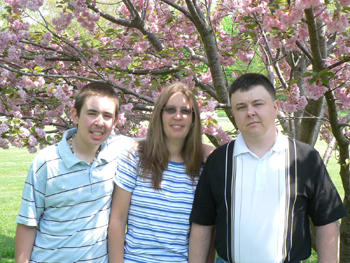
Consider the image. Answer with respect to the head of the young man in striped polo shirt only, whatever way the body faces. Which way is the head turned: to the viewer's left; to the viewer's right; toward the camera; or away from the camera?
toward the camera

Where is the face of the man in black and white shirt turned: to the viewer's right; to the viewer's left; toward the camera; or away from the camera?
toward the camera

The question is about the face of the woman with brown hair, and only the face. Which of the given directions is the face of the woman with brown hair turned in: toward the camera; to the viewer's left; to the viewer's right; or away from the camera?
toward the camera

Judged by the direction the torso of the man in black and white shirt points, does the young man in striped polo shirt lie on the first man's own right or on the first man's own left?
on the first man's own right

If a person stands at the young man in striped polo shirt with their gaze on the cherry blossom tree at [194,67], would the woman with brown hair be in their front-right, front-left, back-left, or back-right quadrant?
front-right

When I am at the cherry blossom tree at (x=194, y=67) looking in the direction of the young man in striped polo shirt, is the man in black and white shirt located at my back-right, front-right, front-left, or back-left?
front-left

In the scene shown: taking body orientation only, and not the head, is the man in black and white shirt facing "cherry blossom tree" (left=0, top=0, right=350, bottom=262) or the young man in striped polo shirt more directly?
the young man in striped polo shirt

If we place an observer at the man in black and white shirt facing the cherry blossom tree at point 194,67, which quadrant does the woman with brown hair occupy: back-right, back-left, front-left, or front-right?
front-left

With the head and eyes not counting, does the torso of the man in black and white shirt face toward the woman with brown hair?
no

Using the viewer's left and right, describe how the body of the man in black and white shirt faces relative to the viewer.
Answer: facing the viewer
